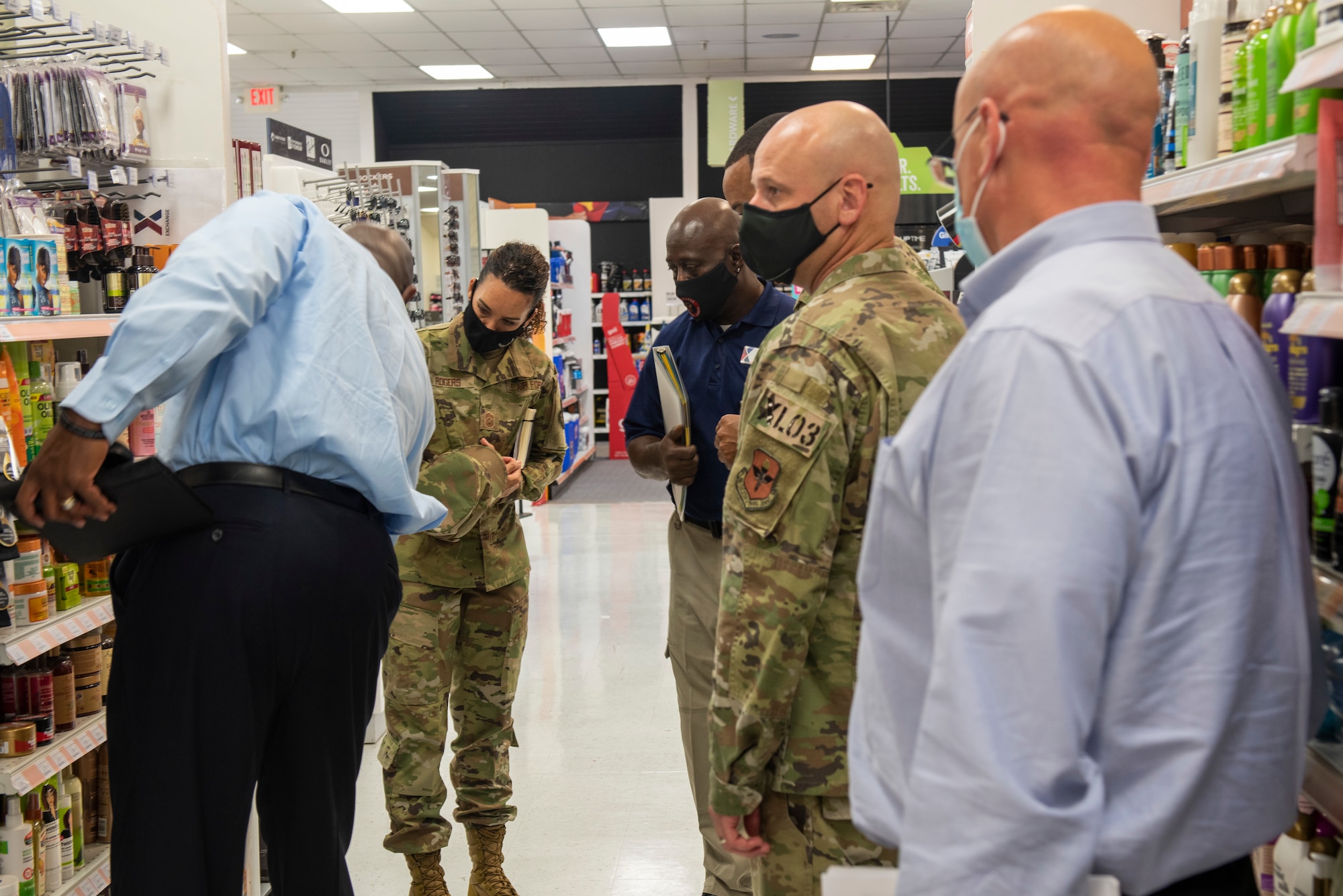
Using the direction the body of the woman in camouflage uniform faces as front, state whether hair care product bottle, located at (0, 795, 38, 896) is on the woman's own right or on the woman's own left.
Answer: on the woman's own right

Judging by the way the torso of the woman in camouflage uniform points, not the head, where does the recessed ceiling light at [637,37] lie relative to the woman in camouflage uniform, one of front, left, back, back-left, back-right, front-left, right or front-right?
back

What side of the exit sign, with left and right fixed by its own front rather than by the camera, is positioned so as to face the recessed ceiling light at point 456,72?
left

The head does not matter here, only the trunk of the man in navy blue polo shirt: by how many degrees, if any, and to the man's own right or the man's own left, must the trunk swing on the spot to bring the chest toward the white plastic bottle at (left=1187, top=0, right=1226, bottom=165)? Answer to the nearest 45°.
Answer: approximately 90° to the man's own left

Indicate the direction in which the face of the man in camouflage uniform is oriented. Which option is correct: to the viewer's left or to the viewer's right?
to the viewer's left

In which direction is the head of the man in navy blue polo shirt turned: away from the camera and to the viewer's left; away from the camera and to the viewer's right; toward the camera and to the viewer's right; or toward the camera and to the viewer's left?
toward the camera and to the viewer's left

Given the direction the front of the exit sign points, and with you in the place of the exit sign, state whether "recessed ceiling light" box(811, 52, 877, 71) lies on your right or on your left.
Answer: on your left

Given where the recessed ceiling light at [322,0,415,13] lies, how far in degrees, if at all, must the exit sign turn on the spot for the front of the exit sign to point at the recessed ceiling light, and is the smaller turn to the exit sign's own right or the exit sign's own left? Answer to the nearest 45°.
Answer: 0° — it already faces it

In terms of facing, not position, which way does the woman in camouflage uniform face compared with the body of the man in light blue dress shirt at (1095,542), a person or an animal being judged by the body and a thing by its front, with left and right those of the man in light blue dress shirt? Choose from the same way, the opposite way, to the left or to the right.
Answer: the opposite way

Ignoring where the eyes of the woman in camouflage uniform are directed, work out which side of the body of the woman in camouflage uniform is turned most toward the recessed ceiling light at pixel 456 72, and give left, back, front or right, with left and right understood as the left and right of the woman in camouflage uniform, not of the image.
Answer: back

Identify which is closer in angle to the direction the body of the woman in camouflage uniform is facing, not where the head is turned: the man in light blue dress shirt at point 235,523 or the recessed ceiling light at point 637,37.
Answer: the man in light blue dress shirt

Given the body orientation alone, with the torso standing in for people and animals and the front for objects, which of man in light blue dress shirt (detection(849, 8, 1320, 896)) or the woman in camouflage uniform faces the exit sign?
the man in light blue dress shirt

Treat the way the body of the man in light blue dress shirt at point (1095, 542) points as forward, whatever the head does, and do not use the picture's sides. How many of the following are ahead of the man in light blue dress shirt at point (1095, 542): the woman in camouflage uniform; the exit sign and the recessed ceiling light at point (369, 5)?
3

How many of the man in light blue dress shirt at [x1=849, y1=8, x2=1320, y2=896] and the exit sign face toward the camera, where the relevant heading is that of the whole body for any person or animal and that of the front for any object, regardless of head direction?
1

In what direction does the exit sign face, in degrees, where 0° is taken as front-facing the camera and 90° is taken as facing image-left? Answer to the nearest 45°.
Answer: approximately 0°

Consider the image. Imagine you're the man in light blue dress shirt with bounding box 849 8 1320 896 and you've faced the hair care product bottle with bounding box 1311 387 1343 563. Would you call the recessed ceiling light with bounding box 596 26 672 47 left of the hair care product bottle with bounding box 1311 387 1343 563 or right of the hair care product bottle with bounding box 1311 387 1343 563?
left

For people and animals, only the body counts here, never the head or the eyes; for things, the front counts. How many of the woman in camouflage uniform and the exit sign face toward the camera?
2
